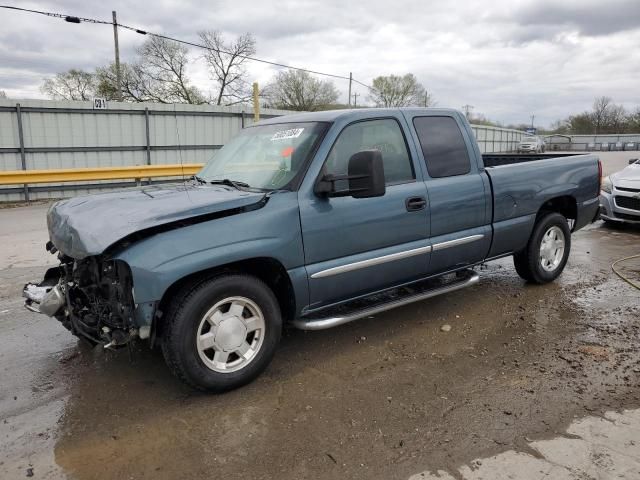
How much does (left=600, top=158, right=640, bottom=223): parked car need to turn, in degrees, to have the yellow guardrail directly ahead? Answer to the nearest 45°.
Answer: approximately 45° to its right

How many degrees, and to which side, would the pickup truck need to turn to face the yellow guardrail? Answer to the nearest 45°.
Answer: approximately 90° to its right

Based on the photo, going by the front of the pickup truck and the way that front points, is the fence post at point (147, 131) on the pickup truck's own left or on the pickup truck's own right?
on the pickup truck's own right

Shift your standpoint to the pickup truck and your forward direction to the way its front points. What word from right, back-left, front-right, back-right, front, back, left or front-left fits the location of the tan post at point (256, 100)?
back-right

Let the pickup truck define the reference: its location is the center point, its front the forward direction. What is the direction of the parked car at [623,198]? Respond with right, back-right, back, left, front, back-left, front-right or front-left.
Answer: back

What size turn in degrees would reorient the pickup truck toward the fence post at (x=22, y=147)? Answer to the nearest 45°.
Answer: approximately 90° to its right

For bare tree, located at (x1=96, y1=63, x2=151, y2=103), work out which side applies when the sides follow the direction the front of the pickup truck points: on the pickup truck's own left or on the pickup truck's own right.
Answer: on the pickup truck's own right

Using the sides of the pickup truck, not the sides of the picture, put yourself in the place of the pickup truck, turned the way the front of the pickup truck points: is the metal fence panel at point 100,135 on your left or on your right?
on your right

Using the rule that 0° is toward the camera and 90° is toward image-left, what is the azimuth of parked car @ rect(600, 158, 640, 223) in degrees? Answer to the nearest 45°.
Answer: approximately 45°

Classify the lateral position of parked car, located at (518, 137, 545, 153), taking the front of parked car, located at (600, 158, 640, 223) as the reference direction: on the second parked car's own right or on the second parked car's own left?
on the second parked car's own right

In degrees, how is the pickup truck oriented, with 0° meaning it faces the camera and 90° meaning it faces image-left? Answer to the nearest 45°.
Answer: approximately 45°
